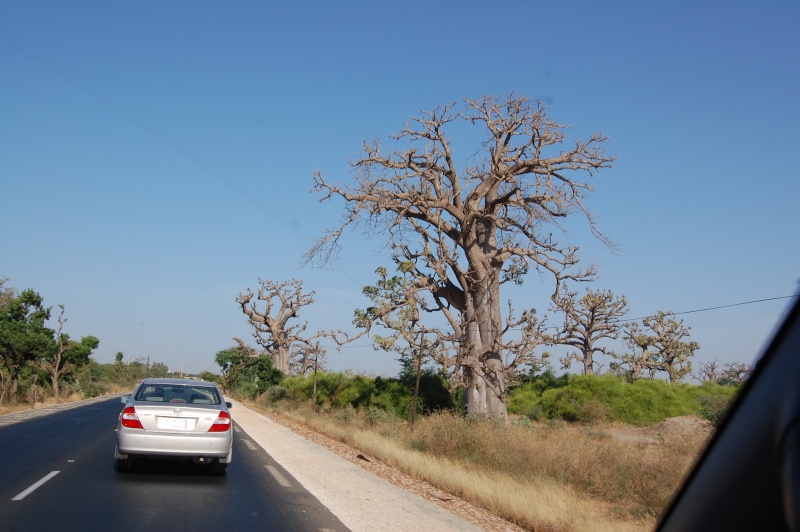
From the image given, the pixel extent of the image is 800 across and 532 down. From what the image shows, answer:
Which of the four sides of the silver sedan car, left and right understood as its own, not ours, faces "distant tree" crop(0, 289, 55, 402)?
front

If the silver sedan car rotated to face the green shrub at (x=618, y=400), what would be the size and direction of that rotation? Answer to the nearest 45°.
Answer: approximately 45° to its right

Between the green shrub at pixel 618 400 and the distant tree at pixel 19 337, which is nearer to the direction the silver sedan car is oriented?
the distant tree

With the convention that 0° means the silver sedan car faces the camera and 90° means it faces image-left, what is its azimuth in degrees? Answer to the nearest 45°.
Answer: approximately 180°
